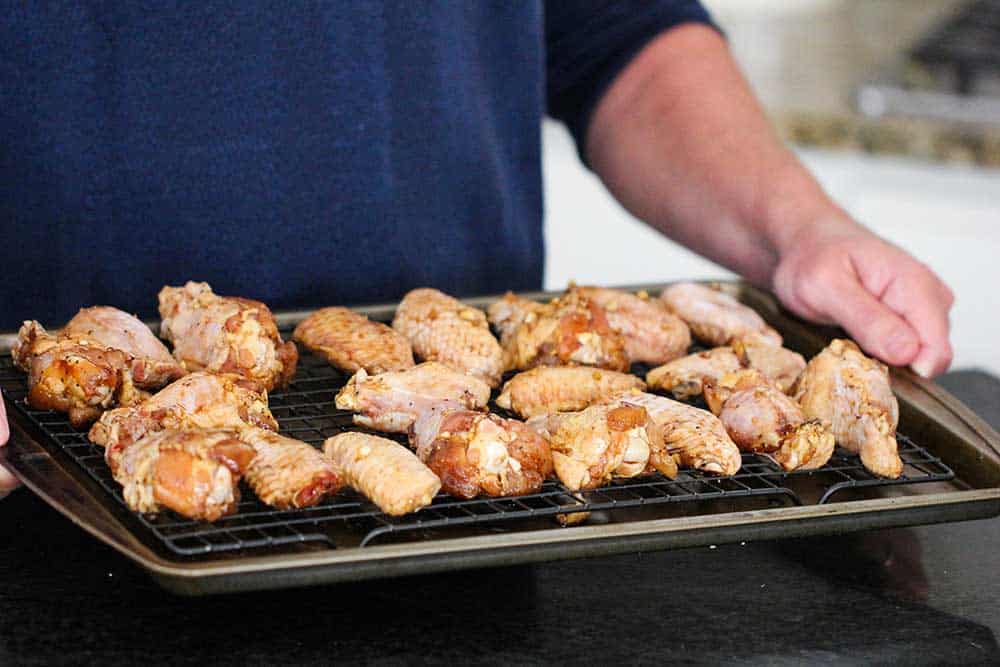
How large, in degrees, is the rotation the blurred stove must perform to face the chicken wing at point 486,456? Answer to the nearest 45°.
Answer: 0° — it already faces it

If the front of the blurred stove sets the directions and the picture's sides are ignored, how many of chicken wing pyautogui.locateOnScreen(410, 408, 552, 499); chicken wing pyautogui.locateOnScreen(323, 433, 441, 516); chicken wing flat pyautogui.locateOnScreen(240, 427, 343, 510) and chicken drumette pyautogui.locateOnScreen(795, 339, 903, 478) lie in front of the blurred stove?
4

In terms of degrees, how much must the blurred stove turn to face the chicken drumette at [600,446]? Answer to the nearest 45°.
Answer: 0° — it already faces it

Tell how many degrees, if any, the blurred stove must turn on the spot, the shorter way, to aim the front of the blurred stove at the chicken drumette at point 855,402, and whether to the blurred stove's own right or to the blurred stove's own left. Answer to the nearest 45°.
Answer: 0° — it already faces it

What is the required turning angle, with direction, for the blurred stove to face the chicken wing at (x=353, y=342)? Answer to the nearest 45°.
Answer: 0° — it already faces it

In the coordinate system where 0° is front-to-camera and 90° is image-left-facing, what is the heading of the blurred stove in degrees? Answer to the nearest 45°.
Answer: approximately 0°

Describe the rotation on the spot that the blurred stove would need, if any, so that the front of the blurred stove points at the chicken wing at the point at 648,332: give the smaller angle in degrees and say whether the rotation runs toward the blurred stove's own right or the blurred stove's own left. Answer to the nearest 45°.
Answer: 0° — it already faces it

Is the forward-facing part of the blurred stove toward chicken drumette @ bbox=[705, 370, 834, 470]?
yes

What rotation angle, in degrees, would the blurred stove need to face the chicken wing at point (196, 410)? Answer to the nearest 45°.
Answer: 0° — it already faces it

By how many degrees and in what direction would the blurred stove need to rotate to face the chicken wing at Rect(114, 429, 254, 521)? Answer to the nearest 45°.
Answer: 0° — it already faces it

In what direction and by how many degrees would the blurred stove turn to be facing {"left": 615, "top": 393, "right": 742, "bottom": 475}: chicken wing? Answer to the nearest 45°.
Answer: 0° — it already faces it

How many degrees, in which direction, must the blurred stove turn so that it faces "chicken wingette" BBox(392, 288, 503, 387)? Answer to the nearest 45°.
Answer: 0° — it already faces it
